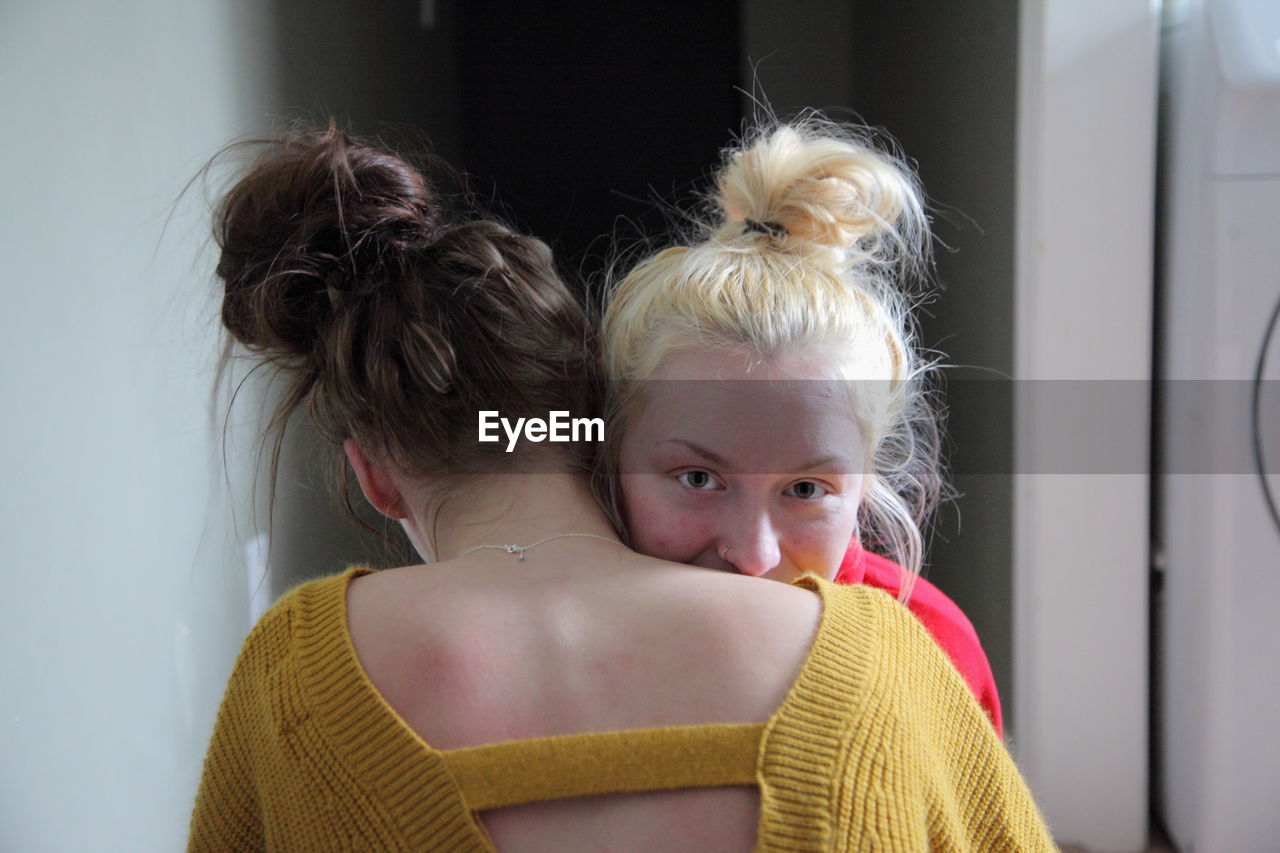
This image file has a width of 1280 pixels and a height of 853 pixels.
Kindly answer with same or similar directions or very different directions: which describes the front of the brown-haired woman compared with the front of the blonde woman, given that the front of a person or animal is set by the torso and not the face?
very different directions

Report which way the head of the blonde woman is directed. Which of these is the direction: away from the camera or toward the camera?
toward the camera

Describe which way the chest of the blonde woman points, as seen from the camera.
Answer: toward the camera

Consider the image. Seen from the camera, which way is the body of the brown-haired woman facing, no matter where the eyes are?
away from the camera

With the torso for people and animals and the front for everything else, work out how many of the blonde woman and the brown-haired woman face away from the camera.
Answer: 1

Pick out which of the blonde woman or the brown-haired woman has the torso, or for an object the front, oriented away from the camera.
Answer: the brown-haired woman

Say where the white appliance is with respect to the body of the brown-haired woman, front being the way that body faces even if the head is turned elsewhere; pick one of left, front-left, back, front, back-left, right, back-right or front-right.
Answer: front-right
